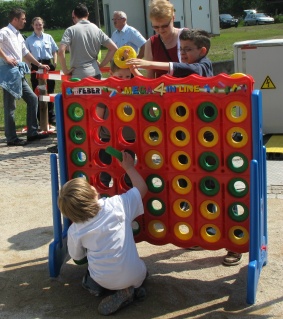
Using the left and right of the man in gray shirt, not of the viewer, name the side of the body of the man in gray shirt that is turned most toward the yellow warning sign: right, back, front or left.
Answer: right

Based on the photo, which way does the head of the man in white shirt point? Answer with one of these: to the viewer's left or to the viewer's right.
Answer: to the viewer's right

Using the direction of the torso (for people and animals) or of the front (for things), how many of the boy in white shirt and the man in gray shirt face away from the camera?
2

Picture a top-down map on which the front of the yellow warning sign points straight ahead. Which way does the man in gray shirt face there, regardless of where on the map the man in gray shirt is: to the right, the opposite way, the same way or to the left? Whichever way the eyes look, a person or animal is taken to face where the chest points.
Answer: the opposite way

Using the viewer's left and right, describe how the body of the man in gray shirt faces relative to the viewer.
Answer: facing away from the viewer

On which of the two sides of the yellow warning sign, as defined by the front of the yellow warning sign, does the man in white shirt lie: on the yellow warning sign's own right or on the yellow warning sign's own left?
on the yellow warning sign's own right

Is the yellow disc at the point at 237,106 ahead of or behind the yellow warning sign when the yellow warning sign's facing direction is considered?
ahead

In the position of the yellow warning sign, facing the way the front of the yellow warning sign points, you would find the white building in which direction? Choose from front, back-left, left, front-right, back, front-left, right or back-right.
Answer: back

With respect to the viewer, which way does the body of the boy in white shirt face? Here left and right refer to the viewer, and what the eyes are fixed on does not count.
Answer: facing away from the viewer

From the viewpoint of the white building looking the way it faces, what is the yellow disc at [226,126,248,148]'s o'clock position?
The yellow disc is roughly at 12 o'clock from the white building.

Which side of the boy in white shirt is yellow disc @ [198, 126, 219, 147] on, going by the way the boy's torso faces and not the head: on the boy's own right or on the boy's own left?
on the boy's own right

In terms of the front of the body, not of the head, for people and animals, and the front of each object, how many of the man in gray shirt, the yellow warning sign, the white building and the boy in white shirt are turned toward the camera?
2

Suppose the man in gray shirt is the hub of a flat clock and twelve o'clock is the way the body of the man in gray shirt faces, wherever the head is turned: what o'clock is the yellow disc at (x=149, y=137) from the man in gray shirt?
The yellow disc is roughly at 6 o'clock from the man in gray shirt.

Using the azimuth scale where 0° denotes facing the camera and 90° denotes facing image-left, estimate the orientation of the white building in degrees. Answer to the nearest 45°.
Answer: approximately 0°

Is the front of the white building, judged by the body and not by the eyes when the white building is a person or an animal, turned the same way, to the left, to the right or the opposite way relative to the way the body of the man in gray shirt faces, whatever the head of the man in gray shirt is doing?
the opposite way
